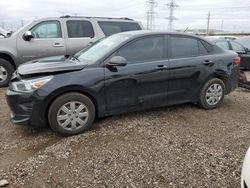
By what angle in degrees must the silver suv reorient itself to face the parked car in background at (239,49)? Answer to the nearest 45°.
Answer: approximately 180°

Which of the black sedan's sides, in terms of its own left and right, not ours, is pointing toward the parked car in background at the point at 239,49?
back

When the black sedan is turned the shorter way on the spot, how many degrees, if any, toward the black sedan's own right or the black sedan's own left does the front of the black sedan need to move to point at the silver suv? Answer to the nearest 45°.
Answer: approximately 90° to the black sedan's own right

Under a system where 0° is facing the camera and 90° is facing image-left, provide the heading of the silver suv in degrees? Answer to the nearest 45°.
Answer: approximately 90°

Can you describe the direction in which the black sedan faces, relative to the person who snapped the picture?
facing the viewer and to the left of the viewer

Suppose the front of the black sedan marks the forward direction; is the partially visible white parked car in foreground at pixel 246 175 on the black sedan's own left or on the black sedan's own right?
on the black sedan's own left
